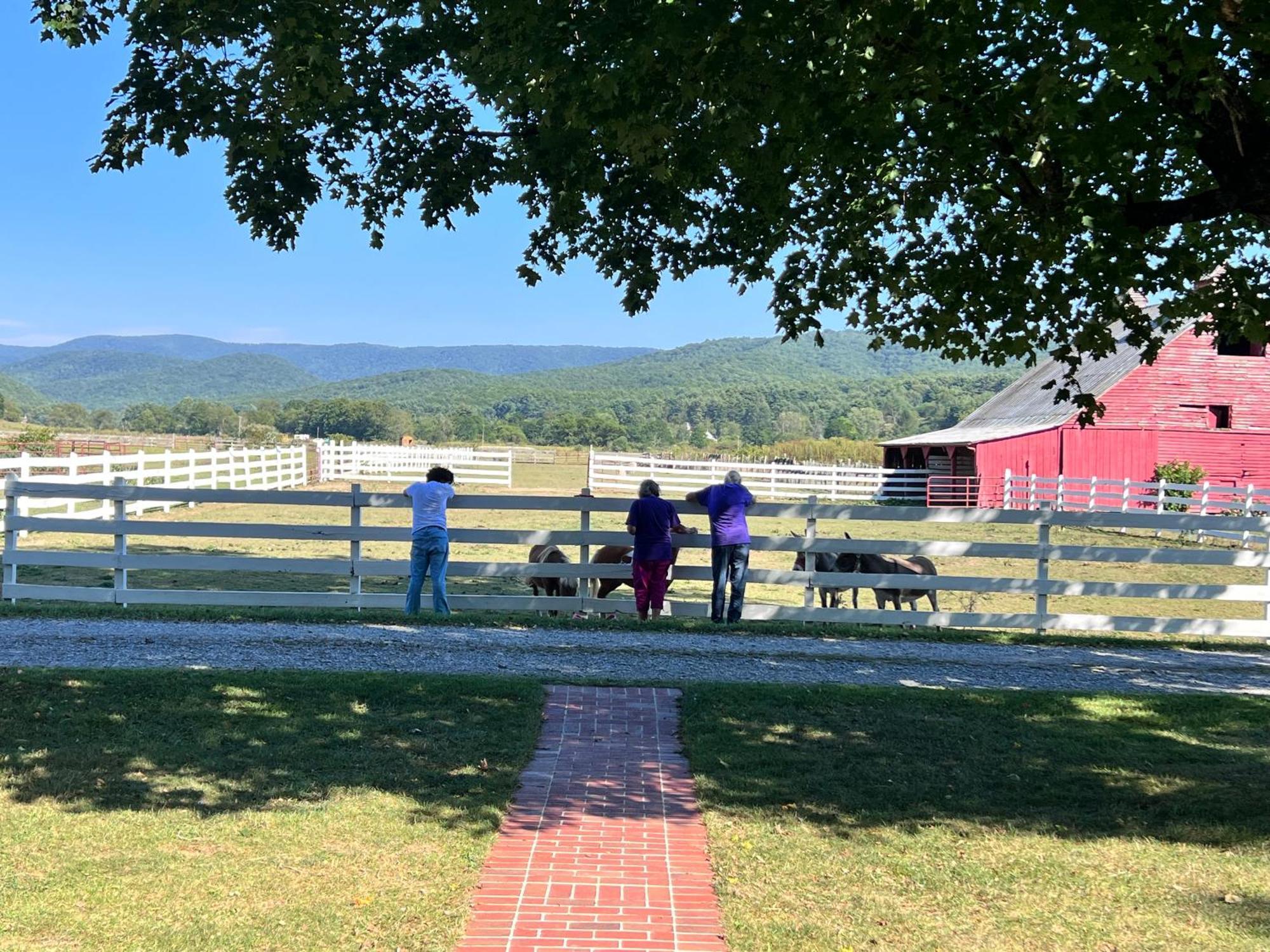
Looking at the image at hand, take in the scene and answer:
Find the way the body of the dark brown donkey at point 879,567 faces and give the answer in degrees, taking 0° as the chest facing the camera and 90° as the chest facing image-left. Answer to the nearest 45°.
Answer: approximately 90°

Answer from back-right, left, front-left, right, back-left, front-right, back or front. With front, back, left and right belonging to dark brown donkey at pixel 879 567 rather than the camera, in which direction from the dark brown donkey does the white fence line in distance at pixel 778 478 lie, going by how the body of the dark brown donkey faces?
right

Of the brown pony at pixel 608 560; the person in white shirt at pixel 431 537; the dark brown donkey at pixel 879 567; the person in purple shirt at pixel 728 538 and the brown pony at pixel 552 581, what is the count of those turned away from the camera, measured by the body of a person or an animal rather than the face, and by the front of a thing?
2

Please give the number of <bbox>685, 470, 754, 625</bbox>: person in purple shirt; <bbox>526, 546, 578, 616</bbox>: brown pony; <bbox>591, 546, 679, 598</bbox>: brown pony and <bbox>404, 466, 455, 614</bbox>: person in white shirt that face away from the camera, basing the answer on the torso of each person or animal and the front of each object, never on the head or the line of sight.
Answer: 2

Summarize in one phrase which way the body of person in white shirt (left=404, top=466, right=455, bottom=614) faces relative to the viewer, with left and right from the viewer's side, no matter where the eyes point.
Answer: facing away from the viewer

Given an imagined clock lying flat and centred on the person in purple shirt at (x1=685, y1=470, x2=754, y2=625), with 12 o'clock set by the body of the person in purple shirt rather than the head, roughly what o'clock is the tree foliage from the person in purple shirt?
The tree foliage is roughly at 6 o'clock from the person in purple shirt.

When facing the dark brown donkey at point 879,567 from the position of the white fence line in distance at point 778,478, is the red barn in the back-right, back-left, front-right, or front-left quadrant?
front-left

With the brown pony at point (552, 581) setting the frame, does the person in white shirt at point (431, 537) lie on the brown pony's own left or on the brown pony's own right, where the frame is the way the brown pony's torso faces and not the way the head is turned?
on the brown pony's own right

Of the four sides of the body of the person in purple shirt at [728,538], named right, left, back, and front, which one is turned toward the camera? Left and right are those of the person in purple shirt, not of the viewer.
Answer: back

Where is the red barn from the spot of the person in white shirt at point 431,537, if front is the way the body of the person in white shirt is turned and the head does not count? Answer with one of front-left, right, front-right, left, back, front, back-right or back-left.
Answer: front-right

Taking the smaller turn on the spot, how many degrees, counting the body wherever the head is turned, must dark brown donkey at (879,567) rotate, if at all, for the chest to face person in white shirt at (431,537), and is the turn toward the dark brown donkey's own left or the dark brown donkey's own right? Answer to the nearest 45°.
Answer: approximately 45° to the dark brown donkey's own left

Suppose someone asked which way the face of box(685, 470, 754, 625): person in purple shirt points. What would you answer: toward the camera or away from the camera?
away from the camera
